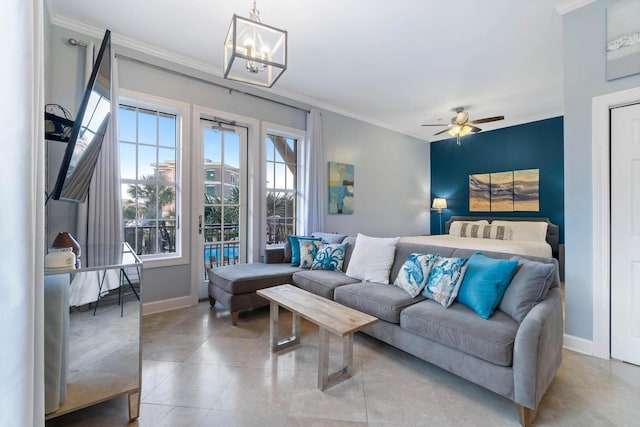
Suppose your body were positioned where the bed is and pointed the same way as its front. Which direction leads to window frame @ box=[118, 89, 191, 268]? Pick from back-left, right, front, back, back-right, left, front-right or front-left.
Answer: front

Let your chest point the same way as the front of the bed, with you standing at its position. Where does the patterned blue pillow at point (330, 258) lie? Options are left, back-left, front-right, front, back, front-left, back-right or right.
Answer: front

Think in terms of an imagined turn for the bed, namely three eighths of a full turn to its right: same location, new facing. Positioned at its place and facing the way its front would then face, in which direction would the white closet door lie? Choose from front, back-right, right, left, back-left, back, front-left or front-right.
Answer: back

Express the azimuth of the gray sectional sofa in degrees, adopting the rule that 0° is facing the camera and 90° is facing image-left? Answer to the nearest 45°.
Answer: approximately 45°

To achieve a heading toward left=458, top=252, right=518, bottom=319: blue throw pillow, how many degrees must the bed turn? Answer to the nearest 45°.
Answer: approximately 45° to its left

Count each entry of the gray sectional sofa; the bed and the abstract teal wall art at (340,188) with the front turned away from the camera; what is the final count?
0

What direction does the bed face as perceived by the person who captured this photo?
facing the viewer and to the left of the viewer

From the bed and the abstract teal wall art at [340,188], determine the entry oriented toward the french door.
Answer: the bed

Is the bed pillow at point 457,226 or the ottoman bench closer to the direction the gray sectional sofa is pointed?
the ottoman bench

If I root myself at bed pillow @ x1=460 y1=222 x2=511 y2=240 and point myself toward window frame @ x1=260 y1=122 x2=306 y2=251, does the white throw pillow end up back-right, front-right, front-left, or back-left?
front-left

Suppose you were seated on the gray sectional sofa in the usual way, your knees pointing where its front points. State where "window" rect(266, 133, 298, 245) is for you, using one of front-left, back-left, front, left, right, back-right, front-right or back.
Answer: right

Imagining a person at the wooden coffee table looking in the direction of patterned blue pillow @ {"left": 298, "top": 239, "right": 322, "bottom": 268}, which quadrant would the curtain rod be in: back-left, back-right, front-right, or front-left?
front-left

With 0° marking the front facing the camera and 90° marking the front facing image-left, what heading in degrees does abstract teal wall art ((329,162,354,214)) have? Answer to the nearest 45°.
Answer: approximately 315°

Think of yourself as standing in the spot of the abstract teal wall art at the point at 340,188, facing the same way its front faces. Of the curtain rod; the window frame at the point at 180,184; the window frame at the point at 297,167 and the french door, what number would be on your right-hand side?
4

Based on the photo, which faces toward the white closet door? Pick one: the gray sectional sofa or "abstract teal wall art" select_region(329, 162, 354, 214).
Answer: the abstract teal wall art

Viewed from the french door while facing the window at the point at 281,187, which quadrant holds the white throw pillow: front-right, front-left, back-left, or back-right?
front-right

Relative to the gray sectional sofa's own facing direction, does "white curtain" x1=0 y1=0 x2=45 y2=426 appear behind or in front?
in front
